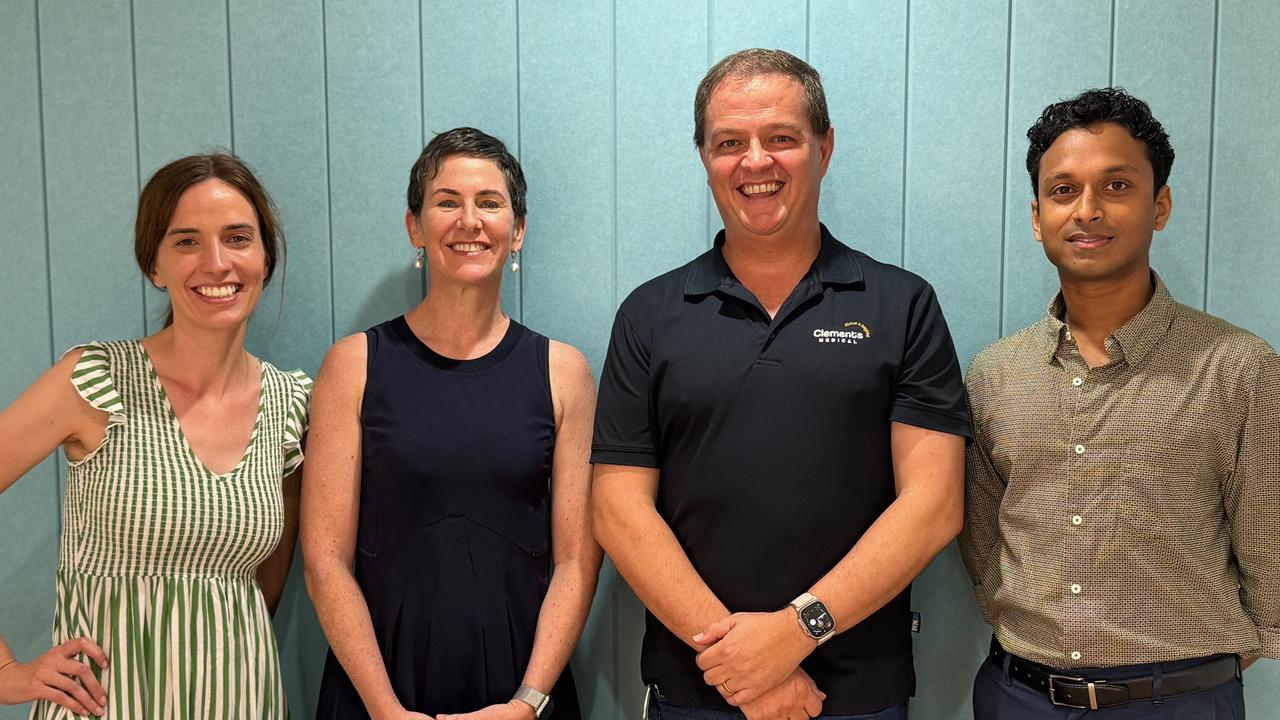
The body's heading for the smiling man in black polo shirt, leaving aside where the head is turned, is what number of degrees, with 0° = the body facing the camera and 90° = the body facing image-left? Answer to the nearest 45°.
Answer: approximately 0°
